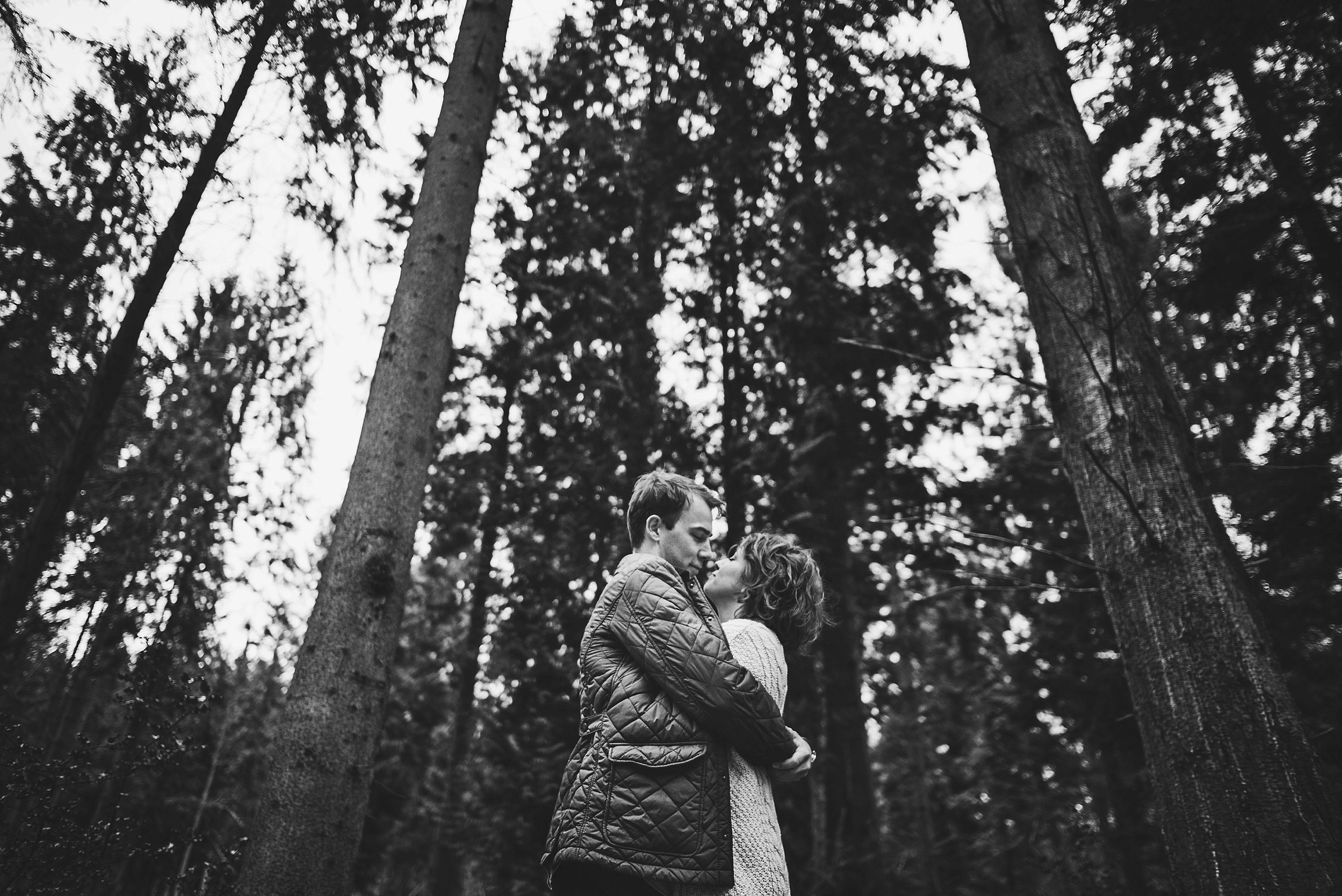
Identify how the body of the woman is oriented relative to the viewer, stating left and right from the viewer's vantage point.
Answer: facing to the left of the viewer

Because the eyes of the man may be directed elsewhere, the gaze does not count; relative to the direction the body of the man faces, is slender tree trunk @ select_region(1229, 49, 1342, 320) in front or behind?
in front

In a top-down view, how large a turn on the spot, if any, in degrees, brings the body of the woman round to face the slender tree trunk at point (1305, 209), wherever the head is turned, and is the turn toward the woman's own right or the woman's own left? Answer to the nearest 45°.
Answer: approximately 135° to the woman's own right

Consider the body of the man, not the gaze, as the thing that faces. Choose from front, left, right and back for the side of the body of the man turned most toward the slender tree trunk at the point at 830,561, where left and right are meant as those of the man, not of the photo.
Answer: left

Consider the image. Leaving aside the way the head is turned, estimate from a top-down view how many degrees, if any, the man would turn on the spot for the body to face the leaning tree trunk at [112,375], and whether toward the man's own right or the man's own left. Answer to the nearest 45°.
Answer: approximately 135° to the man's own left

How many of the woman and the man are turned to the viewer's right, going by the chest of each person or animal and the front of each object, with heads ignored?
1

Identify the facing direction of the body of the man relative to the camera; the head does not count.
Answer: to the viewer's right

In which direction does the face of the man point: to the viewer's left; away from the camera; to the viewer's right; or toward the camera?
to the viewer's right

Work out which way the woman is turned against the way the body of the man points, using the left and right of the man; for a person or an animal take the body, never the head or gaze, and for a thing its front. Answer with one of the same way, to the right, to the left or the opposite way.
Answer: the opposite way

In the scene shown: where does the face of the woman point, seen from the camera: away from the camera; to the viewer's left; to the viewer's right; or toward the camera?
to the viewer's left

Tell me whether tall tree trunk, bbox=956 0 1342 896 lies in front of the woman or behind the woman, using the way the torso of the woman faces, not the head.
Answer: behind

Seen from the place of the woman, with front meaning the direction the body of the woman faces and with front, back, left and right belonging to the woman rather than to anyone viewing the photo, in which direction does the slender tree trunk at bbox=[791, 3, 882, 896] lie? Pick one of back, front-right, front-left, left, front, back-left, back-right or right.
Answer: right
